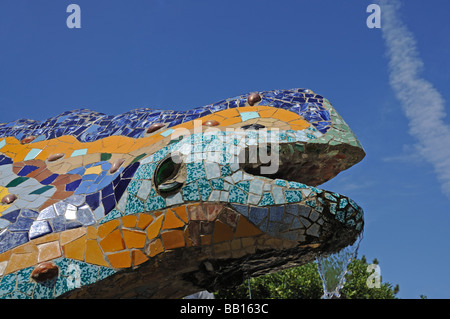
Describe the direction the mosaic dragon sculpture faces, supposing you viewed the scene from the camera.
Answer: facing to the right of the viewer

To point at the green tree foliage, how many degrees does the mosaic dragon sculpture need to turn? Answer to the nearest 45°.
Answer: approximately 90° to its left
